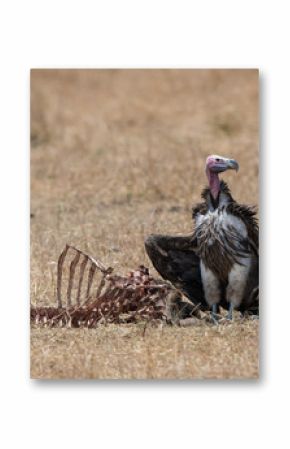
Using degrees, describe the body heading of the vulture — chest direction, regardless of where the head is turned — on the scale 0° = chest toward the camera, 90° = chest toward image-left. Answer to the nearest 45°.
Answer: approximately 0°
